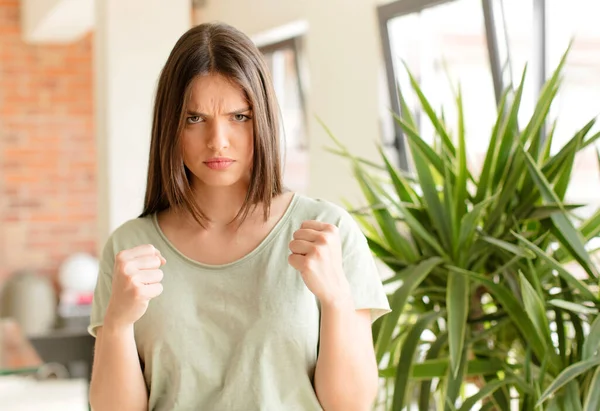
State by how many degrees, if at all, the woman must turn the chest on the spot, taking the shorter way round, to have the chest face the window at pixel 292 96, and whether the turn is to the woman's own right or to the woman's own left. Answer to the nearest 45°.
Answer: approximately 180°

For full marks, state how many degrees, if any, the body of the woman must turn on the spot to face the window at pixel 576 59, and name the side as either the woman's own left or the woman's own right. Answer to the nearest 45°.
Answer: approximately 135° to the woman's own left

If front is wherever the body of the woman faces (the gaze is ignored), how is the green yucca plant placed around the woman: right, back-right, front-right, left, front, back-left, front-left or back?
back-left

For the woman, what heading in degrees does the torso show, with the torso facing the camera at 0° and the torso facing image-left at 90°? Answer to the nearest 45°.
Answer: approximately 0°
